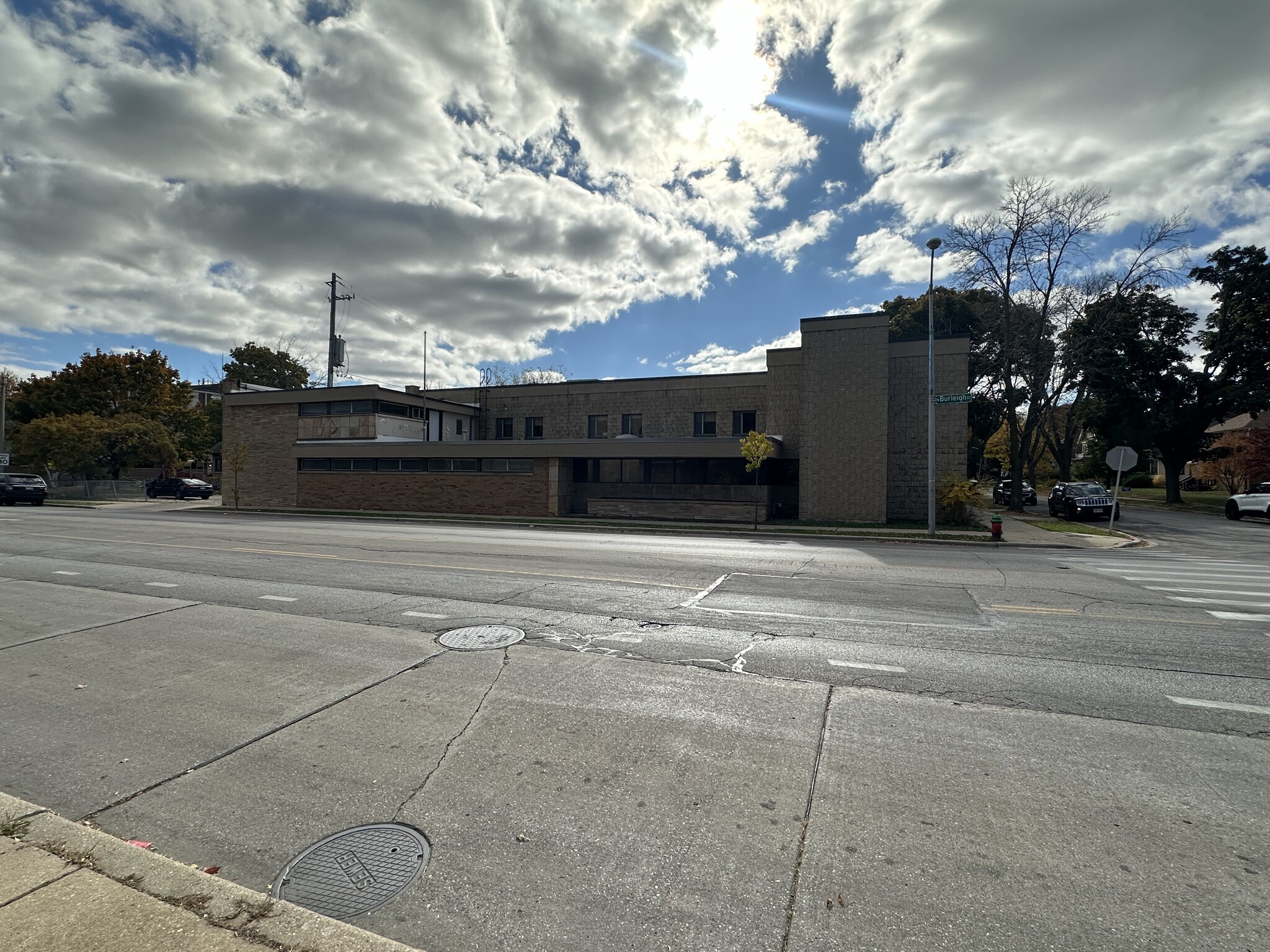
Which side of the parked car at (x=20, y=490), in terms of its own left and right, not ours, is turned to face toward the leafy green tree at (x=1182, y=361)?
back

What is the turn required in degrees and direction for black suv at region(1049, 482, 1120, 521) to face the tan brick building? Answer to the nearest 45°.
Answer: approximately 90° to its right

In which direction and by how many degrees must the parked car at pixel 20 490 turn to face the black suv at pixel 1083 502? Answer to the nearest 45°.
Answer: approximately 180°

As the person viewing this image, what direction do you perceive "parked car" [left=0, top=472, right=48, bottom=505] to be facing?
facing away from the viewer and to the left of the viewer

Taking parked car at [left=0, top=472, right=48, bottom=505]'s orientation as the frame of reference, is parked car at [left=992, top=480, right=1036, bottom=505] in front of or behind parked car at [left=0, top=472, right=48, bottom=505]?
behind

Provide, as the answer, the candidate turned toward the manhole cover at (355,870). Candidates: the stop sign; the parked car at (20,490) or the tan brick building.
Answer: the tan brick building

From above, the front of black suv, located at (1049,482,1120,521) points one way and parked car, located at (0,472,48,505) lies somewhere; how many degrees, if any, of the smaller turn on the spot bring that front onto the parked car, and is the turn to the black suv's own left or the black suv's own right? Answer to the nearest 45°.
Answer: approximately 90° to the black suv's own right

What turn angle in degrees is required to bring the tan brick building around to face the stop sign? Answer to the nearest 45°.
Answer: approximately 45° to its left

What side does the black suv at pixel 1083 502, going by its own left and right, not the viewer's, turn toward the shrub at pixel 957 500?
right

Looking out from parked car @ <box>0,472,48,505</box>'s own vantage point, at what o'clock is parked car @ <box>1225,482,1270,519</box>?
parked car @ <box>1225,482,1270,519</box> is roughly at 6 o'clock from parked car @ <box>0,472,48,505</box>.

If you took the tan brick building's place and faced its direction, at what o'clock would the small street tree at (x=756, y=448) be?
The small street tree is roughly at 11 o'clock from the tan brick building.
